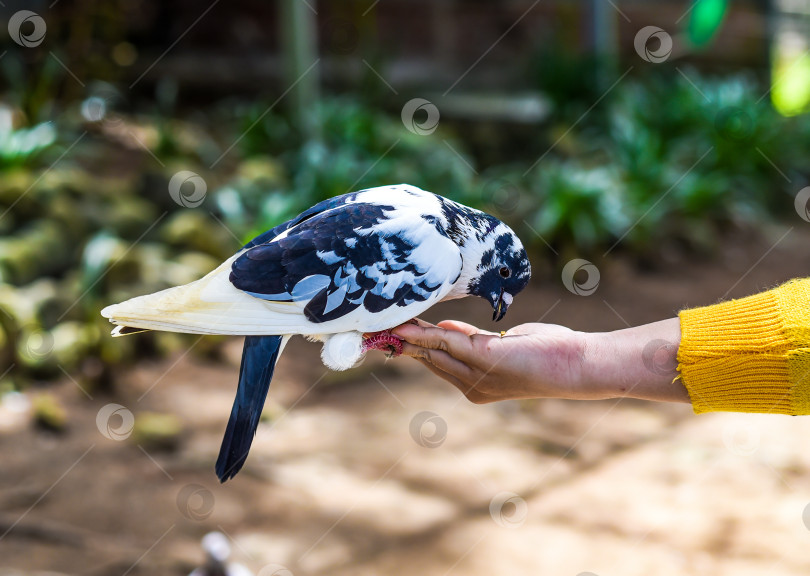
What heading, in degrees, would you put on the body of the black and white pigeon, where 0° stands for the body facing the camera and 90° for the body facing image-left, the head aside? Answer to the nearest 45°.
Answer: approximately 270°

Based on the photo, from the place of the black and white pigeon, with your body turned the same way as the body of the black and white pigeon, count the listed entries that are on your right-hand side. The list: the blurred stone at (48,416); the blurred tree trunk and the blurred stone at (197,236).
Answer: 0

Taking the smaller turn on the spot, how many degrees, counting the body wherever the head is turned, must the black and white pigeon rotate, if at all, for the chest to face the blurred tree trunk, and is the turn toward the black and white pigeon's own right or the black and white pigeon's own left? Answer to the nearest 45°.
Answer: approximately 90° to the black and white pigeon's own left

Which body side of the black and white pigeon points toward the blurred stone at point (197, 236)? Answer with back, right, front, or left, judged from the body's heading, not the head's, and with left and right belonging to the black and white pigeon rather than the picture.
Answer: left
